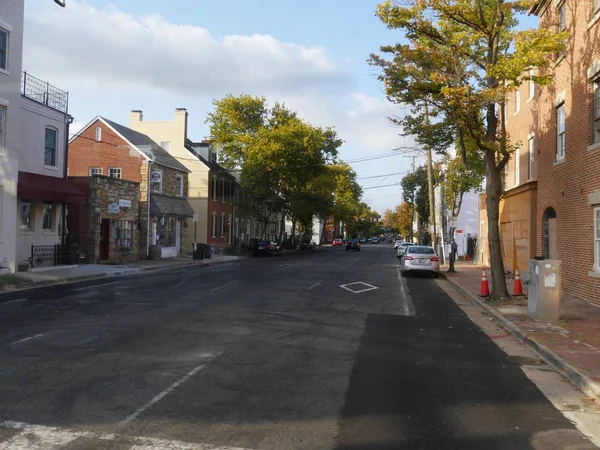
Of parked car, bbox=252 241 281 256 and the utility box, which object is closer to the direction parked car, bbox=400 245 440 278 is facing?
the parked car

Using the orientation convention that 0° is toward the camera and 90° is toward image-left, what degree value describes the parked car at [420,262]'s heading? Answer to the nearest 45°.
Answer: approximately 180°

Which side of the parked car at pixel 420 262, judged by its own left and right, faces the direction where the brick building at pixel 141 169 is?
left

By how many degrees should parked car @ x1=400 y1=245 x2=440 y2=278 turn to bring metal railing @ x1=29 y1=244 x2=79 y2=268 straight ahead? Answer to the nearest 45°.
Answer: approximately 90° to its left

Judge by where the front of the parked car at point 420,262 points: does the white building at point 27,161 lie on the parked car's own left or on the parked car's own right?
on the parked car's own left

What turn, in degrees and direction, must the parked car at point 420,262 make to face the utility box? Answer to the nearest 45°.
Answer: approximately 180°

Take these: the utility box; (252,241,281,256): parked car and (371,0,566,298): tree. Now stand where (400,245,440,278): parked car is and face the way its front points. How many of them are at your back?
2

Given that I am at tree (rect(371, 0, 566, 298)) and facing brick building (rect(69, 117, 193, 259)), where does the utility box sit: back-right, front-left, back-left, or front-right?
back-left

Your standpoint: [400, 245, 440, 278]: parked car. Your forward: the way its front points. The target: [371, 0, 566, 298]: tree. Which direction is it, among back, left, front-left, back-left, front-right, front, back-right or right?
back

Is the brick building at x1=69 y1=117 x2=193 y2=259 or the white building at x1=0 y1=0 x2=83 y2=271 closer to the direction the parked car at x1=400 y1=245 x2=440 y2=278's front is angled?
the brick building
